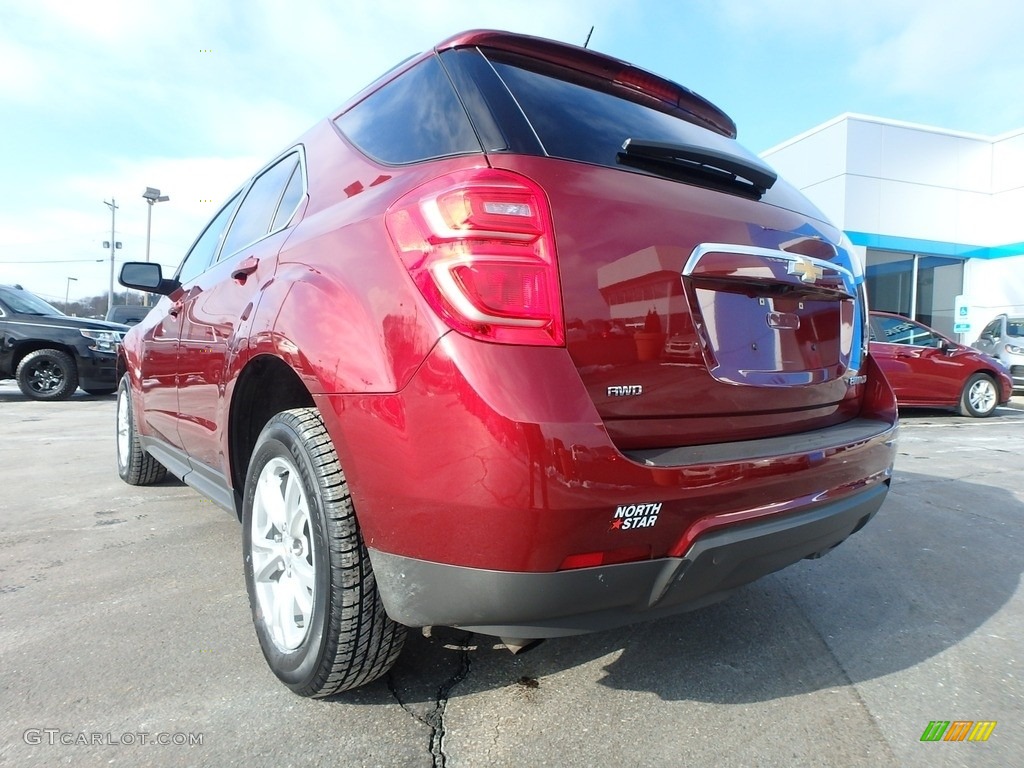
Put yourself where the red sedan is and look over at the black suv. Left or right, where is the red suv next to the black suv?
left

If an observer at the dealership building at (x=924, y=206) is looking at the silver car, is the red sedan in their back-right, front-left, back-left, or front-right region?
front-right

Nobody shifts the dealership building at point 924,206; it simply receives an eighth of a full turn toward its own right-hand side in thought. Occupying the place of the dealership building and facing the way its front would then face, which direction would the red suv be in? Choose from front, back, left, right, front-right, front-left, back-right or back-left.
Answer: front

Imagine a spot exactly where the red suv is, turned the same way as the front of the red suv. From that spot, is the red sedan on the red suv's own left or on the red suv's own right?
on the red suv's own right

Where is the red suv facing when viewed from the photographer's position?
facing away from the viewer and to the left of the viewer

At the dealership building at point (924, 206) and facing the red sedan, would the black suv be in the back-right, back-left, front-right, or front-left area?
front-right

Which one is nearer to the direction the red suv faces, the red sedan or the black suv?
the black suv

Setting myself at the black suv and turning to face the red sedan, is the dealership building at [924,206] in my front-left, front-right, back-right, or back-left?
front-left

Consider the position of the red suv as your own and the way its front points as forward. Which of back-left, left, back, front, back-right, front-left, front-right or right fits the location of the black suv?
front

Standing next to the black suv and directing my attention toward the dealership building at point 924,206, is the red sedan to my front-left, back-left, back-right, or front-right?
front-right

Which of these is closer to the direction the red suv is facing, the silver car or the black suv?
the black suv

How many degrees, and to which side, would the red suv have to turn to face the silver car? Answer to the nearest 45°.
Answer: approximately 90° to its right

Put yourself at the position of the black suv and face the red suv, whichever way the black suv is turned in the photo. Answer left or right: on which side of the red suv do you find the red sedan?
left

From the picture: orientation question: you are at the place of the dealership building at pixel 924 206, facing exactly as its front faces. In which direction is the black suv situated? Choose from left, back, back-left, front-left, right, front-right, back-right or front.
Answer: right
